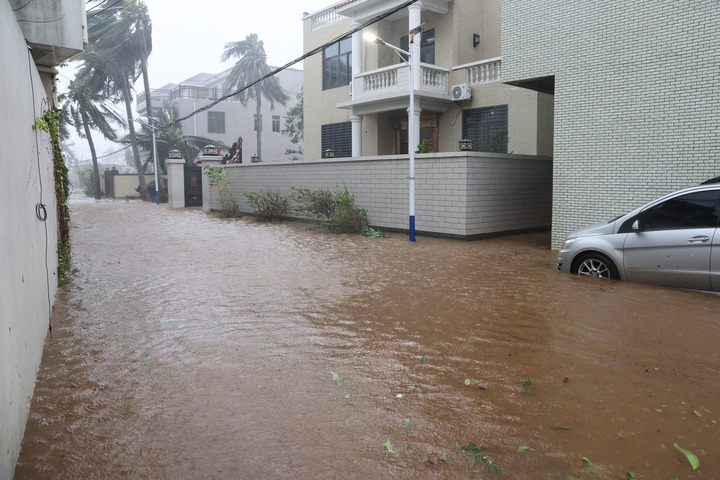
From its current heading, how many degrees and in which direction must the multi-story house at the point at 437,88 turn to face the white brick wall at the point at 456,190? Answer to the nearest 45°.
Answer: approximately 45° to its left

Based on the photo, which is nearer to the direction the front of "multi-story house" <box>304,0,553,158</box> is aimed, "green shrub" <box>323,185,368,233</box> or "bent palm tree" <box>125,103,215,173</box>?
the green shrub

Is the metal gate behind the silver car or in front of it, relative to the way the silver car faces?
in front

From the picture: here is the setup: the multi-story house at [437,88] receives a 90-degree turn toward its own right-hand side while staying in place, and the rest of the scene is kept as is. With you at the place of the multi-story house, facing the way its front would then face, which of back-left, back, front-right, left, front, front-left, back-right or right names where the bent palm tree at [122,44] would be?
front

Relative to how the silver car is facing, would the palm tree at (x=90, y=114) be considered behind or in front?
in front

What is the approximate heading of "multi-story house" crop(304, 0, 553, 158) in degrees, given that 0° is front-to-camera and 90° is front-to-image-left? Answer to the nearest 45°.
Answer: approximately 45°

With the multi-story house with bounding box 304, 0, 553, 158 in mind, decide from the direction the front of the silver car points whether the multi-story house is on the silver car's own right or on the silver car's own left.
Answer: on the silver car's own right

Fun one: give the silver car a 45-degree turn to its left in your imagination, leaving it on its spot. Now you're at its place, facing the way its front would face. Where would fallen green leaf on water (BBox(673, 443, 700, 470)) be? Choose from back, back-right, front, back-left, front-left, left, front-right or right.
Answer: front-left

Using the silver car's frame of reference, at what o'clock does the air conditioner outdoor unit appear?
The air conditioner outdoor unit is roughly at 2 o'clock from the silver car.

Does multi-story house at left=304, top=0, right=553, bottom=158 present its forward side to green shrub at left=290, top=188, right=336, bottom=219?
yes

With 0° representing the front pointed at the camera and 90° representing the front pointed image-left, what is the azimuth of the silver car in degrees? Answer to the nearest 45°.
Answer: approximately 90°

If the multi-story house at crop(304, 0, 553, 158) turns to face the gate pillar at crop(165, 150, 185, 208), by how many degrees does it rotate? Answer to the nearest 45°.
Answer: approximately 90° to its right

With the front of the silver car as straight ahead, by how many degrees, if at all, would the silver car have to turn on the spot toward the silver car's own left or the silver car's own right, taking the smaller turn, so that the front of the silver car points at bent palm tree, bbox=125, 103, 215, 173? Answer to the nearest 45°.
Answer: approximately 45° to the silver car's own right

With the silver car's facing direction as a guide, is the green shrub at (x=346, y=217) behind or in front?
in front

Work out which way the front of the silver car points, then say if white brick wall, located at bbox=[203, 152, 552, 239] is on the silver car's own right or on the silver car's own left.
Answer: on the silver car's own right

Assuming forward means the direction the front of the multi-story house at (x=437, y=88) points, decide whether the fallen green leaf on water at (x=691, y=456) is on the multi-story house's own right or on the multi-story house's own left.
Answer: on the multi-story house's own left
